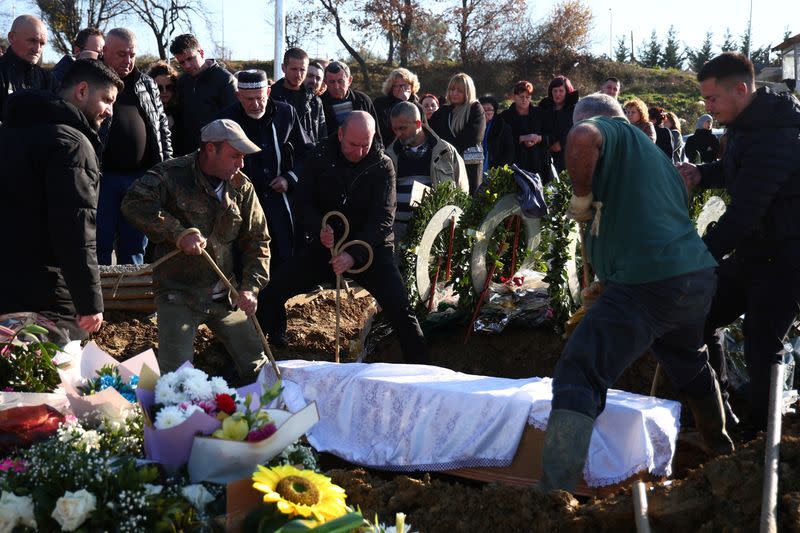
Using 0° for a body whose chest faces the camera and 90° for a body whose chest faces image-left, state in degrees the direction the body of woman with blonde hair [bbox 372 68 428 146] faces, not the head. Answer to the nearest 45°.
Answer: approximately 0°

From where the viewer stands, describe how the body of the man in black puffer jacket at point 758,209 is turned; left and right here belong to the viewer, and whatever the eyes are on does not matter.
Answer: facing to the left of the viewer

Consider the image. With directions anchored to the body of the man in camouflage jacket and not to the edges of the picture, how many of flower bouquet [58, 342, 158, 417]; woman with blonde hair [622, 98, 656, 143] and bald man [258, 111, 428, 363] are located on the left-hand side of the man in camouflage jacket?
2

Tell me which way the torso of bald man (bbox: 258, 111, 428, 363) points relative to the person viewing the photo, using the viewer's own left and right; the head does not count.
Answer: facing the viewer

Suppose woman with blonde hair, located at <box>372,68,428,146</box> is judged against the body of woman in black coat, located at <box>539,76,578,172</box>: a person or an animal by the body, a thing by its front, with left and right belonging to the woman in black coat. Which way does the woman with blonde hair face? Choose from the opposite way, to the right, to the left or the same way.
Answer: the same way

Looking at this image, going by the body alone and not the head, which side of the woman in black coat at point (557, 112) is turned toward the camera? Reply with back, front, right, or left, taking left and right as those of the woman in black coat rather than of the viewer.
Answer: front

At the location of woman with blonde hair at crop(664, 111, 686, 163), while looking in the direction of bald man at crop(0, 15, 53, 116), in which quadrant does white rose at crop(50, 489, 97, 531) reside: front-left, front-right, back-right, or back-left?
front-left

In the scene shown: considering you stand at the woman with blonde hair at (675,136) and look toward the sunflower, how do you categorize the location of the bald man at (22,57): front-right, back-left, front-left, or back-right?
front-right

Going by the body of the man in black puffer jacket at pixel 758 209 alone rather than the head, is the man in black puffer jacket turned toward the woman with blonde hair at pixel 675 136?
no

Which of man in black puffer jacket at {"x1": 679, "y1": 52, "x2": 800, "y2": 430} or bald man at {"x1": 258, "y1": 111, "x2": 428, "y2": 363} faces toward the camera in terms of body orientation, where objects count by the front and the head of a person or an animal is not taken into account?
the bald man

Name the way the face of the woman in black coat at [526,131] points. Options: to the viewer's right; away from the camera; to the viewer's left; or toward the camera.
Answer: toward the camera

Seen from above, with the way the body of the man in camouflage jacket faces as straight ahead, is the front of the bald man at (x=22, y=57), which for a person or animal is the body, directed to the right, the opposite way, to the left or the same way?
the same way

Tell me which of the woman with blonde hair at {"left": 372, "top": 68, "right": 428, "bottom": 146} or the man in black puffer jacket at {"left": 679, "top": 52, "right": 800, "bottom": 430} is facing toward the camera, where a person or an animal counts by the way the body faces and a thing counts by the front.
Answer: the woman with blonde hair

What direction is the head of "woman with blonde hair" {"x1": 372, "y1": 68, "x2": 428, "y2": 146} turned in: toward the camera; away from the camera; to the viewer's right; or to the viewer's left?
toward the camera

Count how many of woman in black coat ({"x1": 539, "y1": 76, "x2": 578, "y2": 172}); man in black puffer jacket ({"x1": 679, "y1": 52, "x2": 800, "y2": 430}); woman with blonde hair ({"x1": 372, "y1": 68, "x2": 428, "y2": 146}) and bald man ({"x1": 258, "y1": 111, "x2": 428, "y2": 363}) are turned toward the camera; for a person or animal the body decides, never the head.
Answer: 3

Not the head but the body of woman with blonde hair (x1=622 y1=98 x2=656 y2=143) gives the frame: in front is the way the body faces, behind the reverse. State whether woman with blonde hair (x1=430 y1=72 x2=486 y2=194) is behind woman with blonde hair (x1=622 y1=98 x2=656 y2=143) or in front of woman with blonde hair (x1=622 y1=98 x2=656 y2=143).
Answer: in front

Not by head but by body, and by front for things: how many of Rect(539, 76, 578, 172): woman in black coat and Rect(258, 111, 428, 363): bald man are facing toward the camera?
2

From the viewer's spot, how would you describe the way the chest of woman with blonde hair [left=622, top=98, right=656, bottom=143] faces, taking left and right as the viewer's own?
facing the viewer and to the left of the viewer
